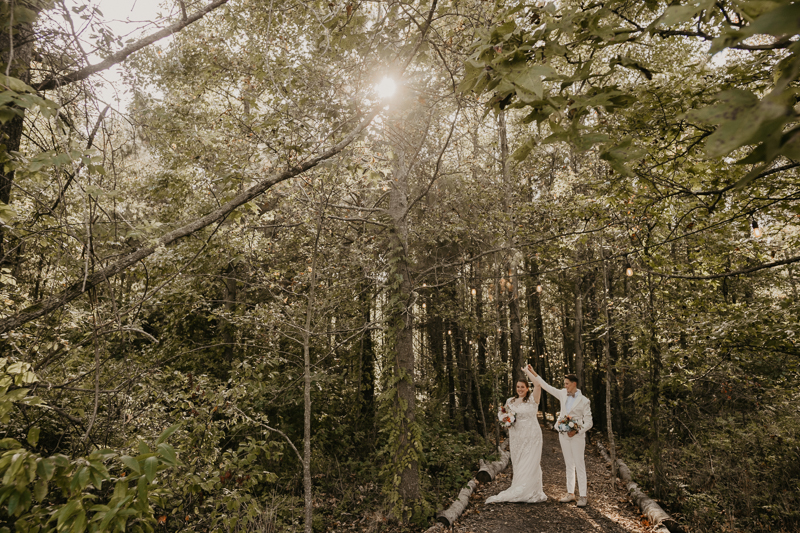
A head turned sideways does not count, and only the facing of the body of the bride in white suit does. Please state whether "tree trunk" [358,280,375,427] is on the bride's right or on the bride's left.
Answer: on the bride's right

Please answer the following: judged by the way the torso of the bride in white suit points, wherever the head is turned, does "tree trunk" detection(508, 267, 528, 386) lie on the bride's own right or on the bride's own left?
on the bride's own right

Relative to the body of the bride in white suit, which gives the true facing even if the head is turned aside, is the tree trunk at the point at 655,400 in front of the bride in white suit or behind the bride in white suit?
behind

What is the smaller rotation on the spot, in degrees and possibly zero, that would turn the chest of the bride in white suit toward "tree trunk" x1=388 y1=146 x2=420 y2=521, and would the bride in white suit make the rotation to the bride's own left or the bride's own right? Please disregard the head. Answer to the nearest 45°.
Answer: approximately 45° to the bride's own right

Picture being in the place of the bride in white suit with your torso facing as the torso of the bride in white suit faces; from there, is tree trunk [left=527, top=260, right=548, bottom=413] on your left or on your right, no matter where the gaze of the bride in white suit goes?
on your right

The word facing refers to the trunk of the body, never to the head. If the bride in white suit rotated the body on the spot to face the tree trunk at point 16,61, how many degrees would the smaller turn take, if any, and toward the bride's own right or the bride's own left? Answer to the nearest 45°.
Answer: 0° — they already face it

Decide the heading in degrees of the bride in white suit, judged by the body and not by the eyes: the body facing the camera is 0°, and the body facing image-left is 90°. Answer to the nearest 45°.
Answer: approximately 45°
